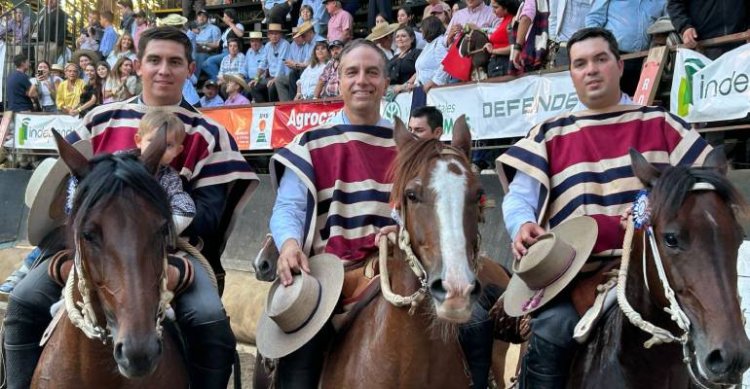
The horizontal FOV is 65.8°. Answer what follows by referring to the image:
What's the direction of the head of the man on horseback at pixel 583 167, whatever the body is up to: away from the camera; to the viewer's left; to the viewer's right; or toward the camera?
toward the camera

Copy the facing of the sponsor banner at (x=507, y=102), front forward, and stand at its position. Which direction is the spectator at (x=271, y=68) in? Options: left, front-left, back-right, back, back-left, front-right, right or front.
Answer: back-right

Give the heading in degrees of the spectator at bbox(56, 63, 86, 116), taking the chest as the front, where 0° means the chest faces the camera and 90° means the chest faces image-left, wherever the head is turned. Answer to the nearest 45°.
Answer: approximately 0°

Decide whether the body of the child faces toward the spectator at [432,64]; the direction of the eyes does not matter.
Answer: no

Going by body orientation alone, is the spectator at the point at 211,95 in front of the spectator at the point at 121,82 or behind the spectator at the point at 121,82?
in front

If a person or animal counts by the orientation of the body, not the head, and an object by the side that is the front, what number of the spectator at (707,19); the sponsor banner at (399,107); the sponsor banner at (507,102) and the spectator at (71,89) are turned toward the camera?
4

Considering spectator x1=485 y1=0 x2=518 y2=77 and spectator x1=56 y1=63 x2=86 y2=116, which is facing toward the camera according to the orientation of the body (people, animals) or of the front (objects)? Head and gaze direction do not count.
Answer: spectator x1=56 y1=63 x2=86 y2=116

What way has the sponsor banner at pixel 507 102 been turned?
toward the camera

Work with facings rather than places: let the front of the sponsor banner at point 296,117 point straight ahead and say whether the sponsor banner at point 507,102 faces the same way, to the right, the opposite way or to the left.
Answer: the same way

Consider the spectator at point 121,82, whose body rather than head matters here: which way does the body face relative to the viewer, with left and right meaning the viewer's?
facing the viewer and to the right of the viewer

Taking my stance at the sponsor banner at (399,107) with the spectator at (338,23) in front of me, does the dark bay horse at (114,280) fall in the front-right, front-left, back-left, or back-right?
back-left

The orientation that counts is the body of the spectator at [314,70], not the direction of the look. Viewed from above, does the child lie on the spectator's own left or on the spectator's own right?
on the spectator's own right

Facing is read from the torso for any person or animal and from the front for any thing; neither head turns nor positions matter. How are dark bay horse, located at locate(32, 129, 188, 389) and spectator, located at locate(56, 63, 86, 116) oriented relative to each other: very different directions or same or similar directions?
same or similar directions

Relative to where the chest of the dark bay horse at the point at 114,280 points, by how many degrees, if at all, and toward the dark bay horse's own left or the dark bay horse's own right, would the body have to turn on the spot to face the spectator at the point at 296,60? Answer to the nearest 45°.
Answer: approximately 180°

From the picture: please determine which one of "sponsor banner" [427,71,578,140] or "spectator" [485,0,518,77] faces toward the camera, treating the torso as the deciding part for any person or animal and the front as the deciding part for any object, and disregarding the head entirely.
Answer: the sponsor banner

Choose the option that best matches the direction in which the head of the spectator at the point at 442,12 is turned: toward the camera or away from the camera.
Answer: toward the camera

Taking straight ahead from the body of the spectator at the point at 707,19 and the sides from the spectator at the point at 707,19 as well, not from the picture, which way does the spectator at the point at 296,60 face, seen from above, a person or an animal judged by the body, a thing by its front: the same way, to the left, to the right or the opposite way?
the same way
